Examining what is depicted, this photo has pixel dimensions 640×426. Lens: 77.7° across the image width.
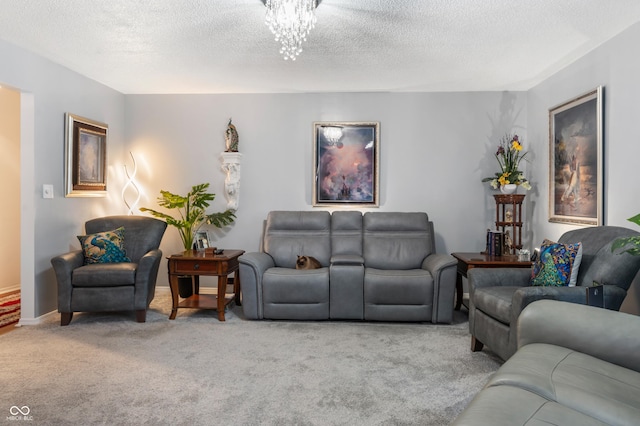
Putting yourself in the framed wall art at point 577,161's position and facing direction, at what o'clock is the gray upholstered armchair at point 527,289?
The gray upholstered armchair is roughly at 11 o'clock from the framed wall art.

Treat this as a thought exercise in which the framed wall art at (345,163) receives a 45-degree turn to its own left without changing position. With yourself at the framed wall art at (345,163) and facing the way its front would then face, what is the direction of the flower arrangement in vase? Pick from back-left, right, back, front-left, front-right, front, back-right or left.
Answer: front-left

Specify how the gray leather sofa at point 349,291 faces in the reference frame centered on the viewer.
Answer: facing the viewer

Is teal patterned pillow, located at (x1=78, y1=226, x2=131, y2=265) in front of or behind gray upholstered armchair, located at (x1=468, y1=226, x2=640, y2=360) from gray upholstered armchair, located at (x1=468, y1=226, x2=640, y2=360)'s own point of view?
in front

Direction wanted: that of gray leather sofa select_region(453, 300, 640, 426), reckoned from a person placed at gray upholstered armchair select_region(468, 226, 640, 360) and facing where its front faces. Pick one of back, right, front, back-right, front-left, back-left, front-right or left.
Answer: front-left

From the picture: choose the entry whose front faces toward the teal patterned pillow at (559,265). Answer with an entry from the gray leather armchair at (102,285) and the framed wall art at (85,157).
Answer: the framed wall art

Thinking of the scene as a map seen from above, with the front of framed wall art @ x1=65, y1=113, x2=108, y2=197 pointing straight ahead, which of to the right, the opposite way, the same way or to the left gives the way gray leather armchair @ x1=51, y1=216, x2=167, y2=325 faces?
to the right

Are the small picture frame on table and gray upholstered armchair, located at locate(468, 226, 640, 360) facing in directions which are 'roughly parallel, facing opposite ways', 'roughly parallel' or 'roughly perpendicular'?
roughly perpendicular

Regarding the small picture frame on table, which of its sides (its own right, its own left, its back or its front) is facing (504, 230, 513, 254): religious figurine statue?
left

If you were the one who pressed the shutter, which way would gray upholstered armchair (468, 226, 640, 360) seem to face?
facing the viewer and to the left of the viewer

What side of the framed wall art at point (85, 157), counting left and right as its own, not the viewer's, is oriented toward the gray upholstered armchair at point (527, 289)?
front

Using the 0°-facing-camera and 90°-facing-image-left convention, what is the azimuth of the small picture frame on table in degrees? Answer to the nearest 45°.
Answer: approximately 0°

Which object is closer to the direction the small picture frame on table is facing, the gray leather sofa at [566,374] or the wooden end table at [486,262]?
the gray leather sofa

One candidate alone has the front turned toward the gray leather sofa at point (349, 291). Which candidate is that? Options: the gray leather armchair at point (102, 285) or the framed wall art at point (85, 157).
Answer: the framed wall art

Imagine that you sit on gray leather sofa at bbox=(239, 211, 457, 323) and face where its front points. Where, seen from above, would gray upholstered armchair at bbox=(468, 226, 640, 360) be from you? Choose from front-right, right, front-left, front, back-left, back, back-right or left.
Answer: front-left

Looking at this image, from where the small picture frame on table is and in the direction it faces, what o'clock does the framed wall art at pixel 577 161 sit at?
The framed wall art is roughly at 10 o'clock from the small picture frame on table.
